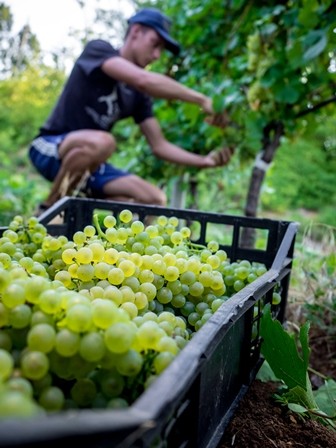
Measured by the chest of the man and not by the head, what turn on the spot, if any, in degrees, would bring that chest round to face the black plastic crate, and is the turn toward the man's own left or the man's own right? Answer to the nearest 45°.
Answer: approximately 45° to the man's own right

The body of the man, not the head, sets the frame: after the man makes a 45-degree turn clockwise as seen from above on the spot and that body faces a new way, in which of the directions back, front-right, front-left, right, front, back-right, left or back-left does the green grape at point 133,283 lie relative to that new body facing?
front

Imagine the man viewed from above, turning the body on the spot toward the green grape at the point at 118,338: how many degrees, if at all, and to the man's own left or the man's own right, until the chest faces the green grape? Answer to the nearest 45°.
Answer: approximately 45° to the man's own right

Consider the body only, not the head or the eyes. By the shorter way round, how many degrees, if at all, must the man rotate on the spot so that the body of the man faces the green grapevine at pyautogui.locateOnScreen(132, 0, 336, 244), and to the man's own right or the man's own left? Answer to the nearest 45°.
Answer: approximately 45° to the man's own left

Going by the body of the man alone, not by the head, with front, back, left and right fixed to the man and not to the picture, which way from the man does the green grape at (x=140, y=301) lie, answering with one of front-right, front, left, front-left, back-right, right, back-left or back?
front-right

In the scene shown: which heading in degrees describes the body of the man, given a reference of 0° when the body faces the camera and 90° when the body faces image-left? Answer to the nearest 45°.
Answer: approximately 315°

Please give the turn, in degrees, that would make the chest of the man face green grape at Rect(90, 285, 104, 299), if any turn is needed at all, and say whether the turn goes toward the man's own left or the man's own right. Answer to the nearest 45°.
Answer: approximately 45° to the man's own right

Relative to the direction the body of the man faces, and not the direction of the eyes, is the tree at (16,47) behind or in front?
behind

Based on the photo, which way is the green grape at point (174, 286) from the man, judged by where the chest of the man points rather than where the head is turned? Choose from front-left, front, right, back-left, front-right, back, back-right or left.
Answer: front-right

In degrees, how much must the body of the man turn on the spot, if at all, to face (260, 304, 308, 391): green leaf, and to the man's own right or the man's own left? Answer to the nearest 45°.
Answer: approximately 45° to the man's own right

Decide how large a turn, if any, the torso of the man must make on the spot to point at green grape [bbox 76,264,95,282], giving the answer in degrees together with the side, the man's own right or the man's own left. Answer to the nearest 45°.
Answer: approximately 45° to the man's own right
